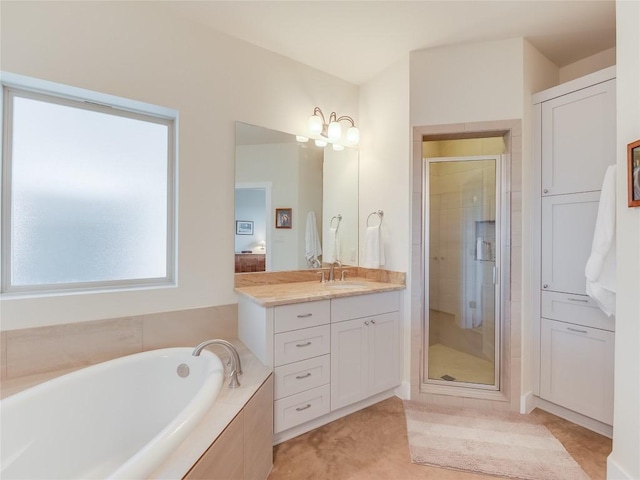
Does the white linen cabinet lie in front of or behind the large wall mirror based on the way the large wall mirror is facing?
in front

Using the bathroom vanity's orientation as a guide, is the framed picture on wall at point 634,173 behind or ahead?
ahead

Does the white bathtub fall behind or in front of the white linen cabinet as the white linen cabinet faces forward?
in front

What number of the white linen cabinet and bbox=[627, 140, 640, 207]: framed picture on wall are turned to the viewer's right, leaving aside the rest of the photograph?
0

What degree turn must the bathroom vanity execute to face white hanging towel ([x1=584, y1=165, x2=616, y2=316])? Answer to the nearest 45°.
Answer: approximately 45° to its left

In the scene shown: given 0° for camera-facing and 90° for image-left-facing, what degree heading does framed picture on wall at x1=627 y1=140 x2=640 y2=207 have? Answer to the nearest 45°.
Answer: approximately 45°

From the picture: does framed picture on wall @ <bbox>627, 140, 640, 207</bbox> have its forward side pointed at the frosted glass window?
yes

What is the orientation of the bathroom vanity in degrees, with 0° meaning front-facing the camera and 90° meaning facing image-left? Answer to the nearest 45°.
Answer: approximately 315°

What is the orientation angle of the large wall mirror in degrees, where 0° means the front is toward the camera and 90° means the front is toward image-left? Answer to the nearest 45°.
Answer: approximately 315°

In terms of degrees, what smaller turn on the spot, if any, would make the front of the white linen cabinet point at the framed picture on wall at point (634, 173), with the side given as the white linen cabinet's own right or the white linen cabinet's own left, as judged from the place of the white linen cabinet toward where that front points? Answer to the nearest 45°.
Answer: approximately 45° to the white linen cabinet's own left

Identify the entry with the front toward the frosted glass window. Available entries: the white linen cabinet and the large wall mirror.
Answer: the white linen cabinet
